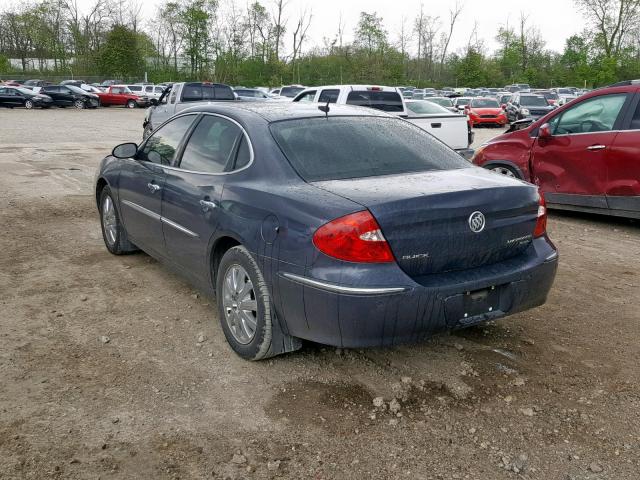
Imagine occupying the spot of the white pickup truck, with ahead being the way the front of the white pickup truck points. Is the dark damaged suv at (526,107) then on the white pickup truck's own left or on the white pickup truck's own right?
on the white pickup truck's own right

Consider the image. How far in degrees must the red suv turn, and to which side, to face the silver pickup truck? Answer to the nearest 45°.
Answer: approximately 45° to its right

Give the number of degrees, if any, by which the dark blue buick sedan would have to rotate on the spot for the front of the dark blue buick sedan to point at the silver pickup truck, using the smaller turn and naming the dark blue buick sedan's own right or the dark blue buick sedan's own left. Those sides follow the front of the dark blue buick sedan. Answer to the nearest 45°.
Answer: approximately 45° to the dark blue buick sedan's own right

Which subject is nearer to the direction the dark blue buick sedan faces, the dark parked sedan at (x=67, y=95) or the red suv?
the dark parked sedan

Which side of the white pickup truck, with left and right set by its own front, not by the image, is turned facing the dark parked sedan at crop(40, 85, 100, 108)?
front

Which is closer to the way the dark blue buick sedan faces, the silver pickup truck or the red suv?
the silver pickup truck

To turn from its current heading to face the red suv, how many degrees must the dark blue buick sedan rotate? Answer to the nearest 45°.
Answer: approximately 90° to its right

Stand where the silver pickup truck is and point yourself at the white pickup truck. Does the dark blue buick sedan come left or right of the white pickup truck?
right

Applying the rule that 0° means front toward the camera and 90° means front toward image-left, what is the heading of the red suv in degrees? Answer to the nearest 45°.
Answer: approximately 90°

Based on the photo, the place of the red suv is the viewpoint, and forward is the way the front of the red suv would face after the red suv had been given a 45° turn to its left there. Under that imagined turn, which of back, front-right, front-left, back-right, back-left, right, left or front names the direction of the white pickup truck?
right

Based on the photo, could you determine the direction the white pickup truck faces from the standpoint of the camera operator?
facing away from the viewer and to the left of the viewer

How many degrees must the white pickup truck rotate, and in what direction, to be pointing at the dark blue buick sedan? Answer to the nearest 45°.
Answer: approximately 135° to its left

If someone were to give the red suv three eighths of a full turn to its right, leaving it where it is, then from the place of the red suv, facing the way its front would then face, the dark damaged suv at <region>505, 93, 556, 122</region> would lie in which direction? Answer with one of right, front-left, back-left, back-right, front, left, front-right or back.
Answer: front-left

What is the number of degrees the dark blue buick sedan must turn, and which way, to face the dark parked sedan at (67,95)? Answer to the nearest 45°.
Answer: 0° — it already faces it

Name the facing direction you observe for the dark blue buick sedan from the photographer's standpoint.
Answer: facing away from the viewer and to the left of the viewer
